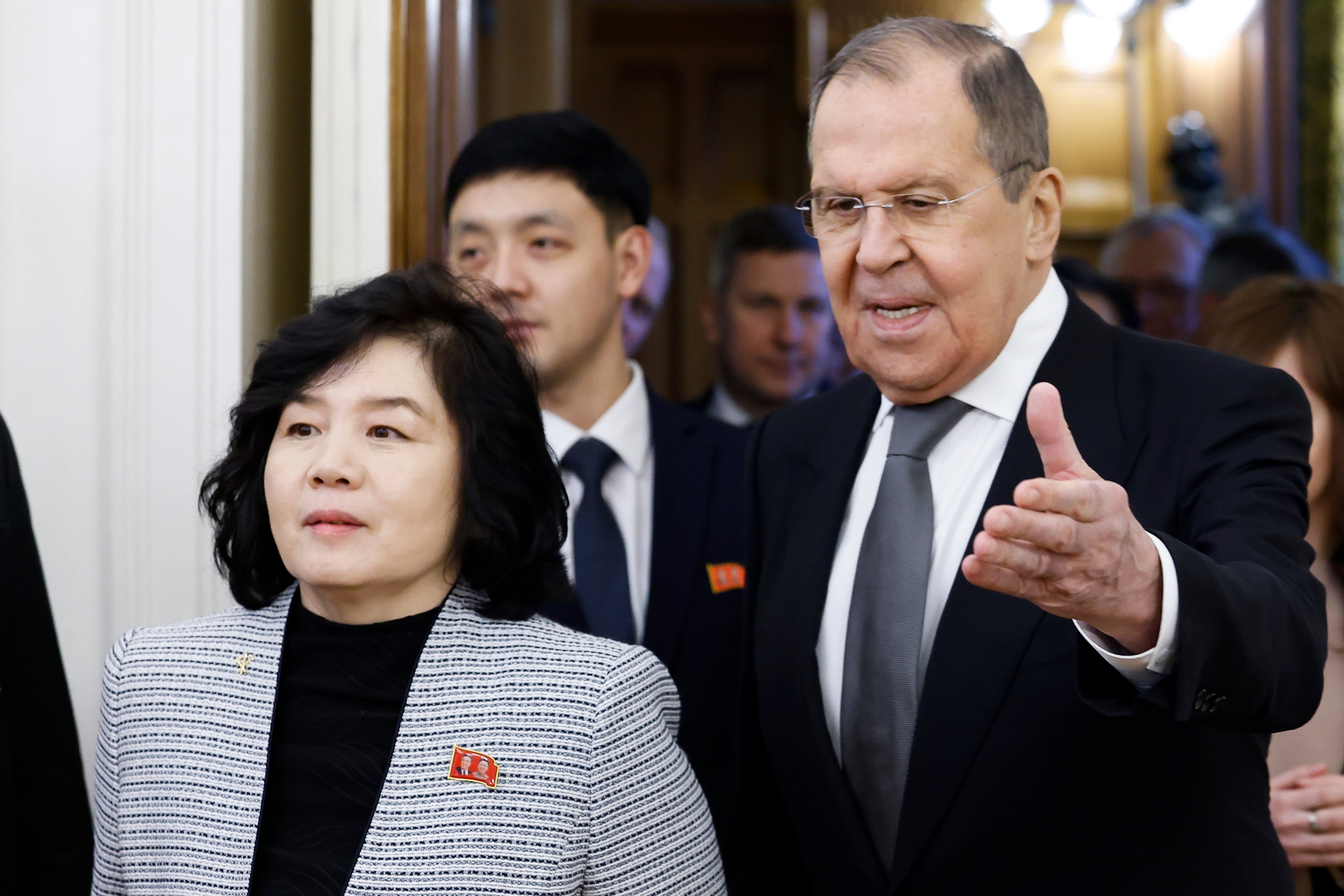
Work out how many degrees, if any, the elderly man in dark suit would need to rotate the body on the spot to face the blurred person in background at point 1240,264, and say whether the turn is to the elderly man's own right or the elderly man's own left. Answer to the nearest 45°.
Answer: approximately 135° to the elderly man's own right

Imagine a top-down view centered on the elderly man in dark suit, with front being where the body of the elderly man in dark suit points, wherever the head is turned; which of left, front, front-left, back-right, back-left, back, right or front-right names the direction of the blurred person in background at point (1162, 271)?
back-right

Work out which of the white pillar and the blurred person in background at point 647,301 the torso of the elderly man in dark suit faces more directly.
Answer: the white pillar

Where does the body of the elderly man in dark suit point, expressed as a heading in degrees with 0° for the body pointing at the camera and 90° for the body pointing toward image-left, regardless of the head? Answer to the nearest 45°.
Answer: approximately 45°

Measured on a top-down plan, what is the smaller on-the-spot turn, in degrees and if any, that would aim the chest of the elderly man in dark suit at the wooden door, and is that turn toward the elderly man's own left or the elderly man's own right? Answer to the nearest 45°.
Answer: approximately 135° to the elderly man's own right

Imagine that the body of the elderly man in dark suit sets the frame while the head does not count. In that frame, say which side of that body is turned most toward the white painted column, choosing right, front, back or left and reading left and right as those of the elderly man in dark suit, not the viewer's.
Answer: right

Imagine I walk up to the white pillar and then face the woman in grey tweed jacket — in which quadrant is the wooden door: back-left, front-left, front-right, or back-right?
back-left

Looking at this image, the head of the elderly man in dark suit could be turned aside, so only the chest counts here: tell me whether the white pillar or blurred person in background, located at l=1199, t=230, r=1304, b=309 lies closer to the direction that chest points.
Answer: the white pillar

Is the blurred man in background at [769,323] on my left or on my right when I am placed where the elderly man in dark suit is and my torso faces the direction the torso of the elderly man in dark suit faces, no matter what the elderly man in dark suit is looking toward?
on my right
